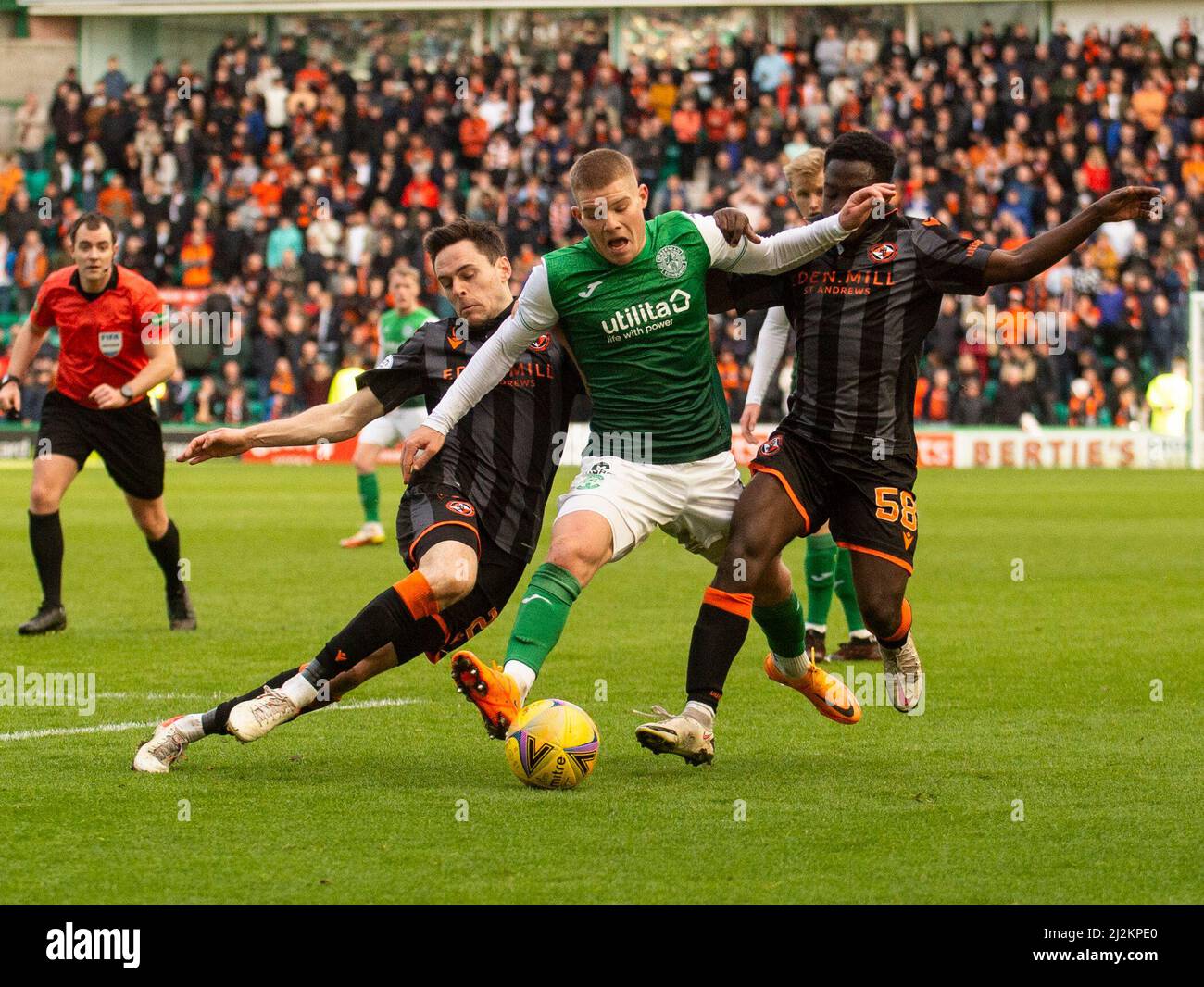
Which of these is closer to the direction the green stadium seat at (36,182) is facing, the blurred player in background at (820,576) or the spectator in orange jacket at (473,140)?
the blurred player in background

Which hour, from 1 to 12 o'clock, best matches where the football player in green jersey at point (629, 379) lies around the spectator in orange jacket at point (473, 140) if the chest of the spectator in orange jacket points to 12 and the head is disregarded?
The football player in green jersey is roughly at 12 o'clock from the spectator in orange jacket.

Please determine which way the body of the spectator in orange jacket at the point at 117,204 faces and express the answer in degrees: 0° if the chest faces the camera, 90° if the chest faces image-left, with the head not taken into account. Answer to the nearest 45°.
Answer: approximately 0°

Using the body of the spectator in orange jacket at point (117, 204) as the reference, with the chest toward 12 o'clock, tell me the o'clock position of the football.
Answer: The football is roughly at 12 o'clock from the spectator in orange jacket.

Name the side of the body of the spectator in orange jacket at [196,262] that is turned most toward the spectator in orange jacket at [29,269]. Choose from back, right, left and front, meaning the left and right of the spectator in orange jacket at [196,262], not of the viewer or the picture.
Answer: right

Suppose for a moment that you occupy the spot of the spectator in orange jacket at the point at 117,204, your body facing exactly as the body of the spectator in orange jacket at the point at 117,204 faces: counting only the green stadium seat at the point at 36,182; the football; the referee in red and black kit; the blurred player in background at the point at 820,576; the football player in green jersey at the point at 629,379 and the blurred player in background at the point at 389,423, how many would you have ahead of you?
5

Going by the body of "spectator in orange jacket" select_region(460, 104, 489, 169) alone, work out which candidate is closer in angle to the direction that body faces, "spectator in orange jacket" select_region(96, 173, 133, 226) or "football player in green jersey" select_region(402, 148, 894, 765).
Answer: the football player in green jersey

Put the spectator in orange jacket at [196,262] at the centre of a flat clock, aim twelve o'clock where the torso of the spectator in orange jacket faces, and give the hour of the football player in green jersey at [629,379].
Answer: The football player in green jersey is roughly at 12 o'clock from the spectator in orange jacket.

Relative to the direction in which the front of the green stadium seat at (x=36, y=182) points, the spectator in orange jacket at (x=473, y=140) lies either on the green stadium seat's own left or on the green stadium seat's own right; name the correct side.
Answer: on the green stadium seat's own left
